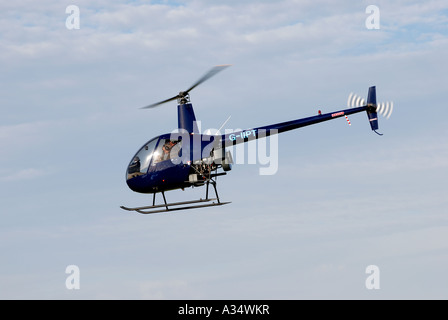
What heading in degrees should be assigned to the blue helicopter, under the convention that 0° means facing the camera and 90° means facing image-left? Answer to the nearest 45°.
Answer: approximately 90°
